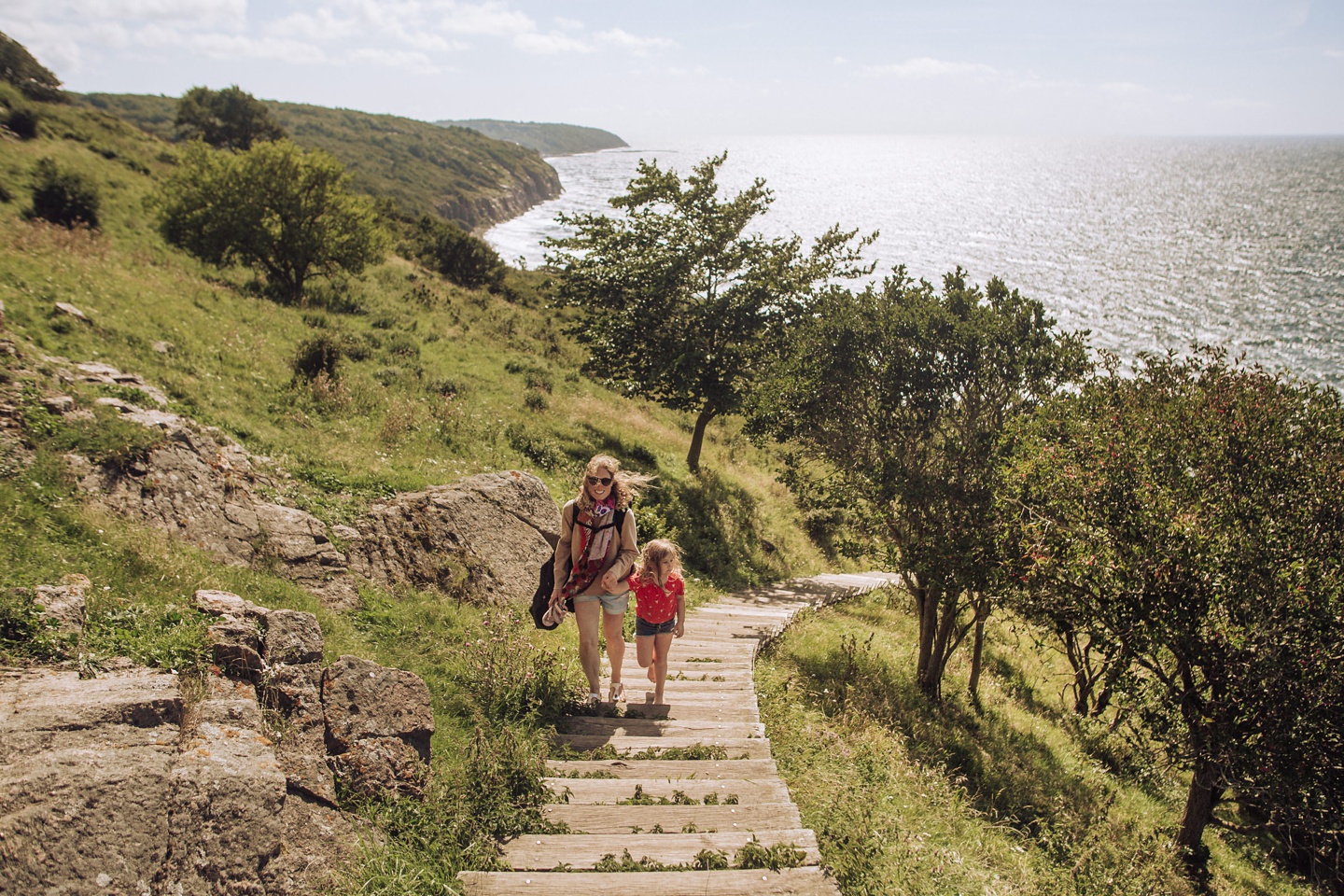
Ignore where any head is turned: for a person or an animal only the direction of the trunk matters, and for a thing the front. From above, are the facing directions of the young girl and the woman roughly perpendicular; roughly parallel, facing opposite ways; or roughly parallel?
roughly parallel

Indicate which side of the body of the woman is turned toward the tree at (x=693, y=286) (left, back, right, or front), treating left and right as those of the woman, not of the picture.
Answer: back

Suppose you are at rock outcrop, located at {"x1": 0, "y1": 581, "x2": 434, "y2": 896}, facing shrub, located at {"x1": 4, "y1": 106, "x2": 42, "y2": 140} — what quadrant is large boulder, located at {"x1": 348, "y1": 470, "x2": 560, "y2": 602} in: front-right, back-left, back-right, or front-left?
front-right

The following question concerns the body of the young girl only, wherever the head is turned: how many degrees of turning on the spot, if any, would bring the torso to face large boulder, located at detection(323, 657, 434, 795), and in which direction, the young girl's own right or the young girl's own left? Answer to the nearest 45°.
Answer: approximately 45° to the young girl's own right

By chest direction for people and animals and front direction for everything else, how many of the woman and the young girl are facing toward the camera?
2

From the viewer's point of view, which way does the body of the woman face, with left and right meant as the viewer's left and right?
facing the viewer

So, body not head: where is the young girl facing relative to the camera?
toward the camera

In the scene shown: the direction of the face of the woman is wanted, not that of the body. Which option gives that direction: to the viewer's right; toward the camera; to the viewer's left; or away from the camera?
toward the camera

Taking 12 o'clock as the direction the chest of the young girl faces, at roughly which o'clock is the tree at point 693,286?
The tree is roughly at 6 o'clock from the young girl.
